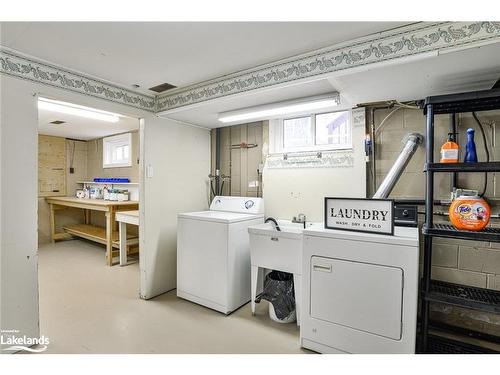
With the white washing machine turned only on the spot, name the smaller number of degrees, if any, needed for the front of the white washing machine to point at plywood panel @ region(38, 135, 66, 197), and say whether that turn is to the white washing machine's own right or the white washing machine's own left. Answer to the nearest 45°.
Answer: approximately 90° to the white washing machine's own right

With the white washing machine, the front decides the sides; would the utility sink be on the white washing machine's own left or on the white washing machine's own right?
on the white washing machine's own left

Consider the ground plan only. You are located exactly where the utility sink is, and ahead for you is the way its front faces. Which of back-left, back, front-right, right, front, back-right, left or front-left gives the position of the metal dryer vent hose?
back-left

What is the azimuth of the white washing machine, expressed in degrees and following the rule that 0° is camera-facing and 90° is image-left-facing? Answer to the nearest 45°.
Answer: approximately 45°

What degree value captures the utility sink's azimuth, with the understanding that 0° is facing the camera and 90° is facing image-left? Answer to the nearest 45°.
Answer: approximately 45°

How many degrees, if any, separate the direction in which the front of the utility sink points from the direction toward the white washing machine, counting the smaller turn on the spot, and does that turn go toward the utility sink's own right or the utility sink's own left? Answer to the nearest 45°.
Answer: approximately 45° to the utility sink's own right

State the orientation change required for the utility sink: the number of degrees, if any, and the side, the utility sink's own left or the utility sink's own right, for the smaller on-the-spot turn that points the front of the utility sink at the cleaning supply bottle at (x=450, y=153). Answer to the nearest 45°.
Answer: approximately 90° to the utility sink's own left
